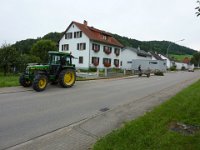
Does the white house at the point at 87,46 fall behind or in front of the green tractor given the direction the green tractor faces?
behind

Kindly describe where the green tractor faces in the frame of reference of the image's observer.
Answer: facing the viewer and to the left of the viewer

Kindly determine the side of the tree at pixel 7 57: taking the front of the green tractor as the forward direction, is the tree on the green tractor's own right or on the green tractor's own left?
on the green tractor's own right
